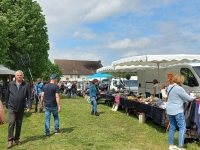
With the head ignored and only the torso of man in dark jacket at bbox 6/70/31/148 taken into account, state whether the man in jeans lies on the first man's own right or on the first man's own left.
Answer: on the first man's own left

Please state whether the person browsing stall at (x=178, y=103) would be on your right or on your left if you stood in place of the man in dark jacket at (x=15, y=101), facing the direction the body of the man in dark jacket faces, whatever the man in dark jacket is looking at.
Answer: on your left

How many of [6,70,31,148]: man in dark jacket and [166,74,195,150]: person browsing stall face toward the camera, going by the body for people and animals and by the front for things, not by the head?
1

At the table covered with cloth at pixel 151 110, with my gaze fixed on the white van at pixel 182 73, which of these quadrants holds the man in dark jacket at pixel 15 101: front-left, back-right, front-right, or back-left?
back-left

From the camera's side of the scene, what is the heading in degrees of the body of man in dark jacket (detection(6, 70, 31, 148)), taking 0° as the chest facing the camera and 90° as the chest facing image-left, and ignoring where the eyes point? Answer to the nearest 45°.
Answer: approximately 0°

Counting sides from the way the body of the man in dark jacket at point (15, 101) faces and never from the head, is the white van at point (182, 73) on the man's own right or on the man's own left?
on the man's own left
